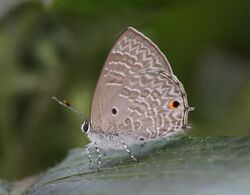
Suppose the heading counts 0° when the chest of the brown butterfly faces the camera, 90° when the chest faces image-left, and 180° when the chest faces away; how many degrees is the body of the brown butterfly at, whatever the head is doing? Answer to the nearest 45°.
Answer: approximately 90°
